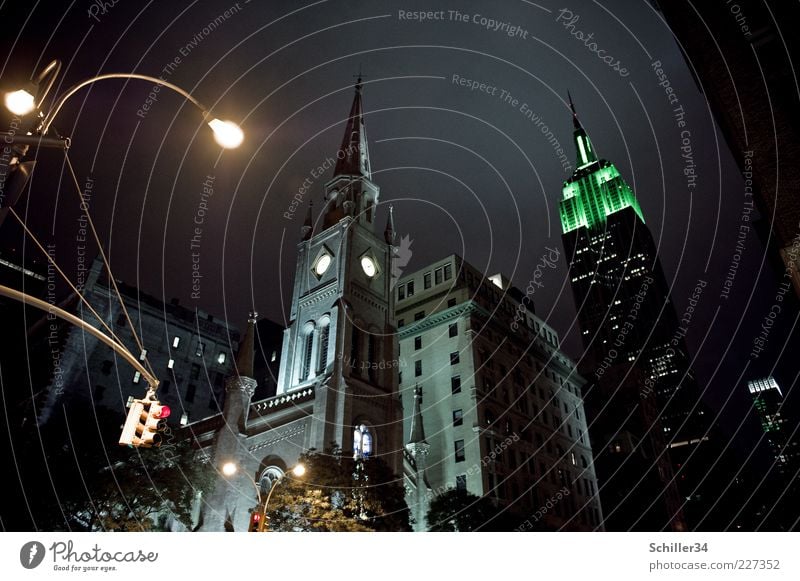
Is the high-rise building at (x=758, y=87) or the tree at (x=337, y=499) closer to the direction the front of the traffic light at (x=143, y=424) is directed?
the high-rise building

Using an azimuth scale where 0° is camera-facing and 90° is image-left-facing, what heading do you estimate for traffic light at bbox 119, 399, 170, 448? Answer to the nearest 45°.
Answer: approximately 315°

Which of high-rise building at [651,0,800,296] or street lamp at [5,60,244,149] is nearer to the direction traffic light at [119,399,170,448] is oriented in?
the high-rise building

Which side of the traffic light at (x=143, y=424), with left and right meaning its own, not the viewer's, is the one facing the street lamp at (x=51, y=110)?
right

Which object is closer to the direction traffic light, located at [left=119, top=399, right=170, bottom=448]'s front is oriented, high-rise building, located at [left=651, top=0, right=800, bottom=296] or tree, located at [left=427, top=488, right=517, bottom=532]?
the high-rise building

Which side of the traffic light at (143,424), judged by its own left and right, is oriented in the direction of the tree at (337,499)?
left

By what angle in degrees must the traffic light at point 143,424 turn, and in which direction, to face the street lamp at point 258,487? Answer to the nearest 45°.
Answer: approximately 135° to its left

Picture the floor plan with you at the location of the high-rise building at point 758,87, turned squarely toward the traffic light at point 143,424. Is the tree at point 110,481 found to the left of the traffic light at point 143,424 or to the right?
right

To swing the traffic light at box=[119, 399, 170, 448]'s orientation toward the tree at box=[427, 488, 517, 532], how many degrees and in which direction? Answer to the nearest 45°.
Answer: approximately 90° to its left

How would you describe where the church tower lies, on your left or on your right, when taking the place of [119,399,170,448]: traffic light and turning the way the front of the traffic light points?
on your left
